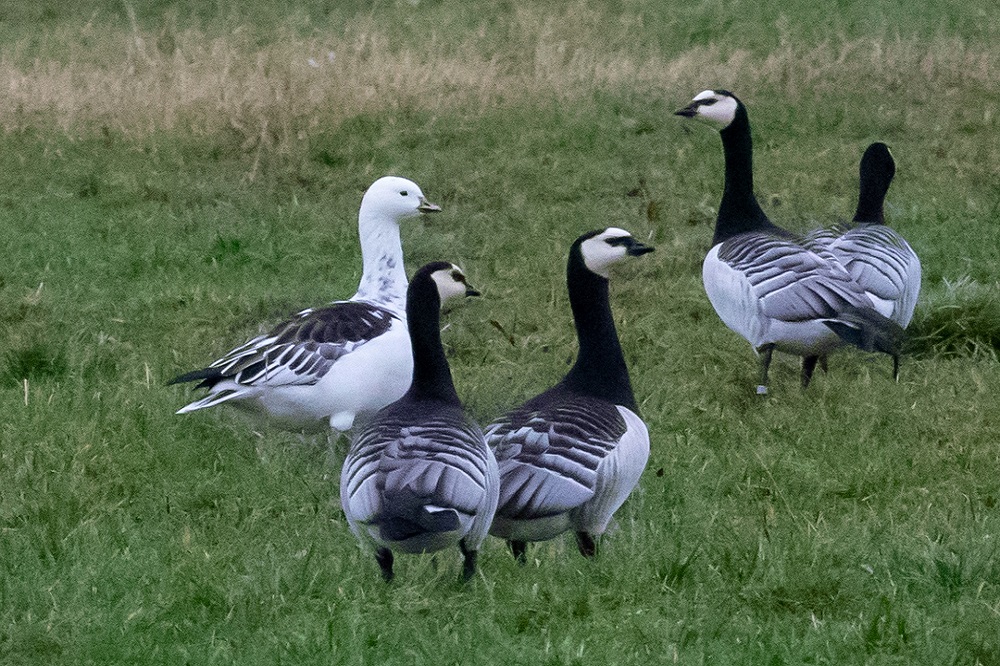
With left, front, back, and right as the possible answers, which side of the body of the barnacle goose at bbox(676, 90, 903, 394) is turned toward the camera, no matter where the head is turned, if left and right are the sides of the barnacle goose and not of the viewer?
left

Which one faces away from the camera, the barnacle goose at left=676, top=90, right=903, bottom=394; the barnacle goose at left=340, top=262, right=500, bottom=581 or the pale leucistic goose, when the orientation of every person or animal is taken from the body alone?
the barnacle goose at left=340, top=262, right=500, bottom=581

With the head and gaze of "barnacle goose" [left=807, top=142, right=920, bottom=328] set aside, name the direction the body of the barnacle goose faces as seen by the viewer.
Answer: away from the camera

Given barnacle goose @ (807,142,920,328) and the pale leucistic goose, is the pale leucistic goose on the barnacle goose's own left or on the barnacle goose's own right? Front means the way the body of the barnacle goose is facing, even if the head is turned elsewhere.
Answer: on the barnacle goose's own left

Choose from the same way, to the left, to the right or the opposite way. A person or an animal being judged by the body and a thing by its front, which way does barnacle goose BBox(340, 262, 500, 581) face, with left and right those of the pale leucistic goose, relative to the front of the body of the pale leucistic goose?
to the left

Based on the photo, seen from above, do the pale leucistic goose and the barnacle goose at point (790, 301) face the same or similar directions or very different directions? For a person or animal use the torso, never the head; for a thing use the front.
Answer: very different directions

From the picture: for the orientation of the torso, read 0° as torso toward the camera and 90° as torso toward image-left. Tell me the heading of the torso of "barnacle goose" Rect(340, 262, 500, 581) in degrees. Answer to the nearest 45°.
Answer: approximately 180°

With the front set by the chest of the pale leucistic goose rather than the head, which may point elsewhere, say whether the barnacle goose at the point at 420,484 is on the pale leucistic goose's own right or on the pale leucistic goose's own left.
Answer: on the pale leucistic goose's own right

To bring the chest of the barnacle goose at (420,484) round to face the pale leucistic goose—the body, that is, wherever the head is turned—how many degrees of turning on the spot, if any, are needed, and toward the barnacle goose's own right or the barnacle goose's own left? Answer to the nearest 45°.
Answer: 0° — it already faces it

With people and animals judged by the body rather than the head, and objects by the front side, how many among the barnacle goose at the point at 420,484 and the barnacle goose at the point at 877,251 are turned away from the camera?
2

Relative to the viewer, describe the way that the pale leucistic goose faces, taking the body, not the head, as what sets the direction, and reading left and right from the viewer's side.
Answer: facing to the right of the viewer
